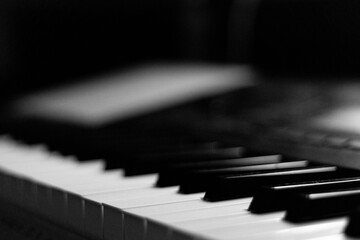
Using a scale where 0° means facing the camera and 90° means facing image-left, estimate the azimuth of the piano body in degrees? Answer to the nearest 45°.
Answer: approximately 45°
